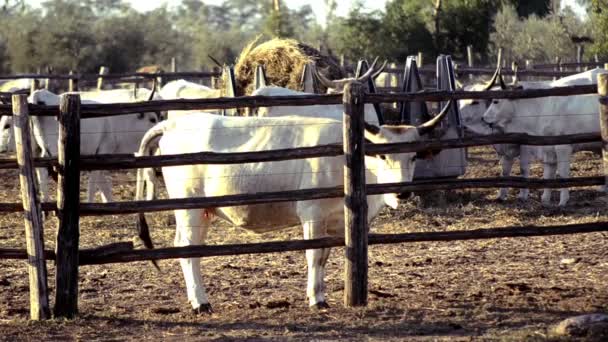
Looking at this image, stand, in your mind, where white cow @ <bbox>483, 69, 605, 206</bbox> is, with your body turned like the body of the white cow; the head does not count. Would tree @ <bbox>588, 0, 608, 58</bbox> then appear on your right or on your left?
on your right

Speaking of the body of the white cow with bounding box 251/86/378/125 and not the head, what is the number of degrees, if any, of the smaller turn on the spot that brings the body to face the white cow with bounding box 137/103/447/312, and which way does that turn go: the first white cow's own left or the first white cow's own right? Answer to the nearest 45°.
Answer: approximately 90° to the first white cow's own right

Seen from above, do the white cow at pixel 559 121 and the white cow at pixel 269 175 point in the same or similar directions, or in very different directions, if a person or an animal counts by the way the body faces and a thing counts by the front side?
very different directions

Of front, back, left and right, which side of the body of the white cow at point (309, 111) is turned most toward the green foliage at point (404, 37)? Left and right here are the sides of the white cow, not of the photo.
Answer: left

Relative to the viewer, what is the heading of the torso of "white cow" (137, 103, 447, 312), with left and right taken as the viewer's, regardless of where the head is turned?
facing to the right of the viewer

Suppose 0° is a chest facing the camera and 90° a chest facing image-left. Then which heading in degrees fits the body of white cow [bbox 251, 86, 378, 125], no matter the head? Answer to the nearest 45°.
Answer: approximately 270°

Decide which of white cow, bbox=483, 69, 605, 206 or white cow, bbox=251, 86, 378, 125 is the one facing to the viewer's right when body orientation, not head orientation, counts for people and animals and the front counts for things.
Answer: white cow, bbox=251, 86, 378, 125

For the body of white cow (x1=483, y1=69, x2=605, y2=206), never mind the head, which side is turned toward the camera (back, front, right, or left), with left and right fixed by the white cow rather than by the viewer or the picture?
left
